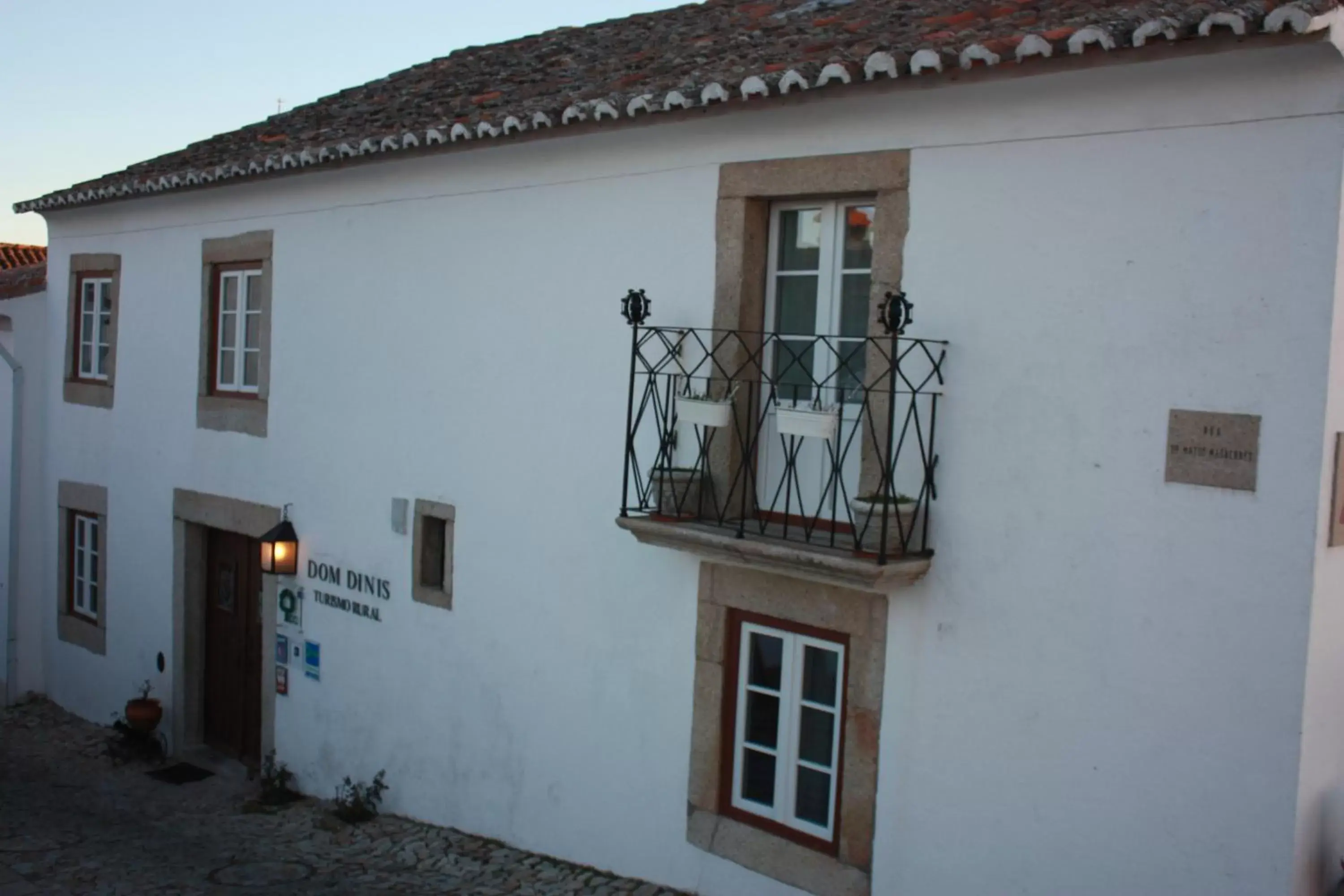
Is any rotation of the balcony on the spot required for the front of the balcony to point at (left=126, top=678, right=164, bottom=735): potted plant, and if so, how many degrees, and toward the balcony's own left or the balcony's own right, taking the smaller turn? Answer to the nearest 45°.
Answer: approximately 90° to the balcony's own right

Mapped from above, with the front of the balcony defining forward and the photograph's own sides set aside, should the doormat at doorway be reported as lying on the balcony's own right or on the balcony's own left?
on the balcony's own right

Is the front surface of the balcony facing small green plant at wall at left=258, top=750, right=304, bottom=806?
no

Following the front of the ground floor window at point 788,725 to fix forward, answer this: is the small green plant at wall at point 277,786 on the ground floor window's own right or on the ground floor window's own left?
on the ground floor window's own right

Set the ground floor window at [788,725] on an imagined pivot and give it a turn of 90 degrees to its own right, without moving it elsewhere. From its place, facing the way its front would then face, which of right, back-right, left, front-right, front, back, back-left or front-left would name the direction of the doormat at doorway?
front

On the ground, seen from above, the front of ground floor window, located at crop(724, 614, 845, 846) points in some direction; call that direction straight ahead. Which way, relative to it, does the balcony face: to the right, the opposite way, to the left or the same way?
the same way

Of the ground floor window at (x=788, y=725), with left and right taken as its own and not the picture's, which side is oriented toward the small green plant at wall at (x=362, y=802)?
right

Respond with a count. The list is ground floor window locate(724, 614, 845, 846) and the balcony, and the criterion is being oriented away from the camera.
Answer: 0

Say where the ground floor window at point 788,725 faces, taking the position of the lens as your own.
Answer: facing the viewer and to the left of the viewer

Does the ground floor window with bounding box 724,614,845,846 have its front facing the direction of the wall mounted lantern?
no

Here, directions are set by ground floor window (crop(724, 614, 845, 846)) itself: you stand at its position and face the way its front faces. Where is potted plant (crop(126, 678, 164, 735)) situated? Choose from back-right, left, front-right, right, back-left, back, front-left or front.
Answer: right

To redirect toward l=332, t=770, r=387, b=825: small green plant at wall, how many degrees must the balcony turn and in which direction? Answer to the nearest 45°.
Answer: approximately 90° to its right

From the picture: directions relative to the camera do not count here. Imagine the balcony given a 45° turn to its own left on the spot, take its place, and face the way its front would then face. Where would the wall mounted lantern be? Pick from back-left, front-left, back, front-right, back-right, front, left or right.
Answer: back-right
